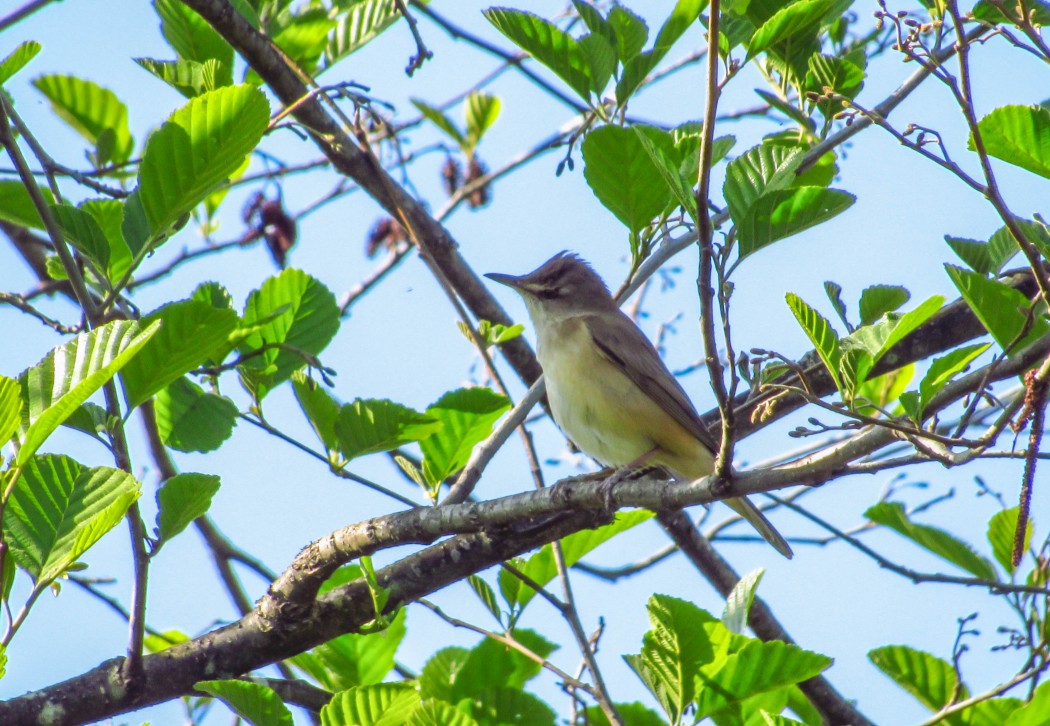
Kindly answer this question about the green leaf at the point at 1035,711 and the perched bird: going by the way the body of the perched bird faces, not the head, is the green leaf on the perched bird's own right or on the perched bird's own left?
on the perched bird's own left

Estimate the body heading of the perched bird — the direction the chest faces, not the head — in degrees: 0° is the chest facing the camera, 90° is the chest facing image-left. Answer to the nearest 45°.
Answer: approximately 90°
